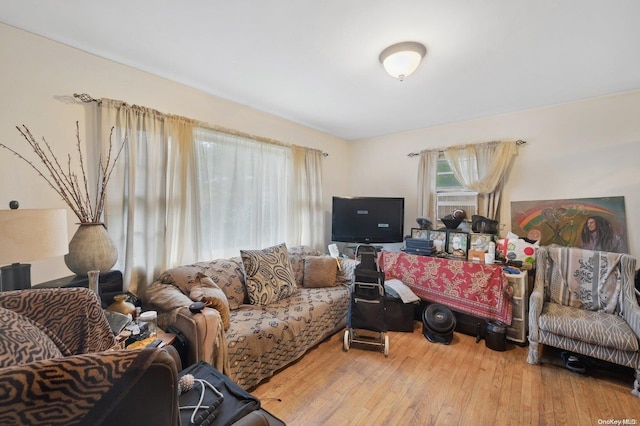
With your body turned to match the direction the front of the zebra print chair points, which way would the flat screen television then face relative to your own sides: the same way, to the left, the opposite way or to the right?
to the right

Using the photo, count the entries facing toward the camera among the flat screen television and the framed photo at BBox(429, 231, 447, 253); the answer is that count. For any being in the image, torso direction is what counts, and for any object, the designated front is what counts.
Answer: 2

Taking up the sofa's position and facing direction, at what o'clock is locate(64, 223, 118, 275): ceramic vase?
The ceramic vase is roughly at 4 o'clock from the sofa.

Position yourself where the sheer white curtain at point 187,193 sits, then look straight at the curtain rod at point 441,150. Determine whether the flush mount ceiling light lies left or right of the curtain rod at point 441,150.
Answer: right

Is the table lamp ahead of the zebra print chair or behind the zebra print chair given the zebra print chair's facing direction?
behind
